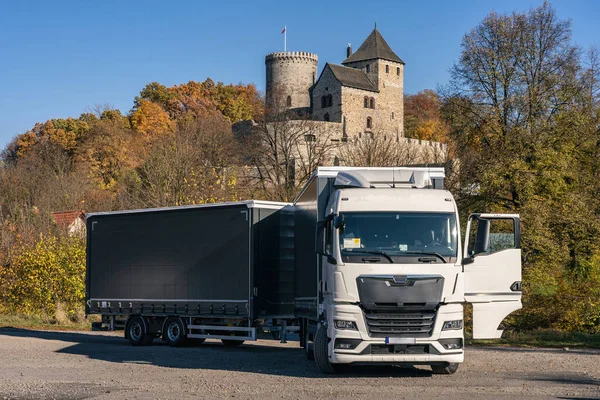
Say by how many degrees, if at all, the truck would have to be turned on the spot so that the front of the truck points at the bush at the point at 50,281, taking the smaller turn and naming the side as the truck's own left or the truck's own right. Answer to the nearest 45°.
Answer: approximately 135° to the truck's own right

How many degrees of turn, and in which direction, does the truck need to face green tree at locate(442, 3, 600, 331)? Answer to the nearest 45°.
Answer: approximately 180°

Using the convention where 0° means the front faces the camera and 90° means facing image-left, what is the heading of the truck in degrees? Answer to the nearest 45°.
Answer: approximately 0°
